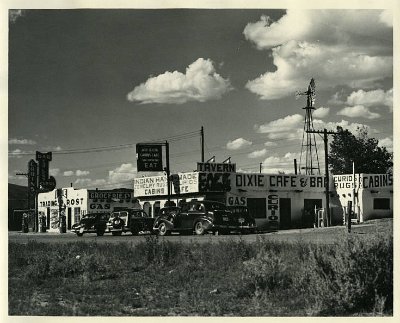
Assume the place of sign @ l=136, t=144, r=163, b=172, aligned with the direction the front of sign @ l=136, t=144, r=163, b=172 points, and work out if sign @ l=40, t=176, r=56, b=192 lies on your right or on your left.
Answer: on your right

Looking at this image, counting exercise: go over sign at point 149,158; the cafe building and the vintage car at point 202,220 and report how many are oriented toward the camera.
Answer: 2

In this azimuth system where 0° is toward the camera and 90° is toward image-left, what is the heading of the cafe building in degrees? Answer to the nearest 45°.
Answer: approximately 0°

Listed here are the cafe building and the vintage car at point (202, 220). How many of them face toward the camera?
1

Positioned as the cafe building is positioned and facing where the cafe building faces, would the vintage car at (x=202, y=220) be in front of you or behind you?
in front

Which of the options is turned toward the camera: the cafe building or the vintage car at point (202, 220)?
the cafe building

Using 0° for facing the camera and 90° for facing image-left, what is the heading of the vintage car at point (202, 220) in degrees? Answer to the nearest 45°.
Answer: approximately 135°

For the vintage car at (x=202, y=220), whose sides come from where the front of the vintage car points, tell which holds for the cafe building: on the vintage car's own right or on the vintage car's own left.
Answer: on the vintage car's own right

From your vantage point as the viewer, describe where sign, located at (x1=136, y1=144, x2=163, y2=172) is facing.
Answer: facing the viewer

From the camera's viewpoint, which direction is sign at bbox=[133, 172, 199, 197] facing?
toward the camera
